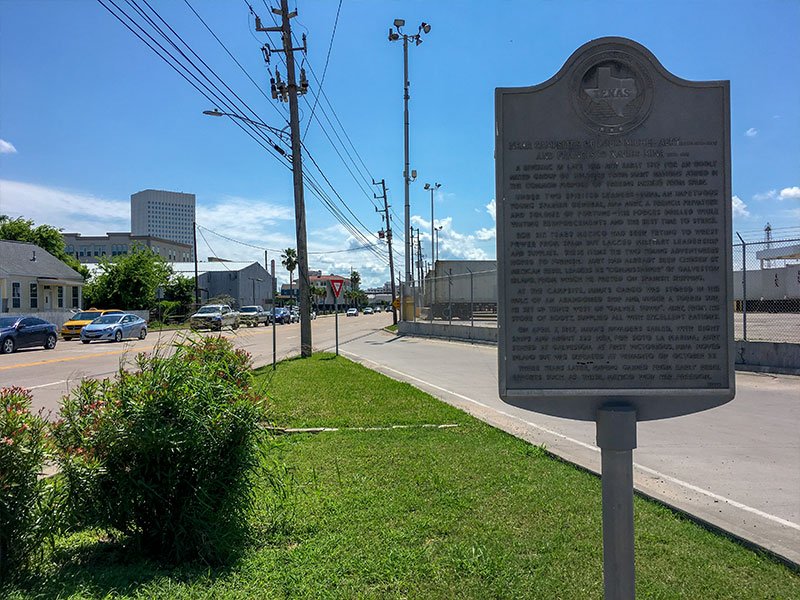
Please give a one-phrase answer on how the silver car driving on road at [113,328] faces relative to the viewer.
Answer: facing the viewer and to the left of the viewer

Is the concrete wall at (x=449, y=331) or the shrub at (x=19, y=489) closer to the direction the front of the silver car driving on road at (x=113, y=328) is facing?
the shrub

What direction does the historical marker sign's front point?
toward the camera

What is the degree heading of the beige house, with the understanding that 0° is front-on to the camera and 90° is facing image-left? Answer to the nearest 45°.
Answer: approximately 315°

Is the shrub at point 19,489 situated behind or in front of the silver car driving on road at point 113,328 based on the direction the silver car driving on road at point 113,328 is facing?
in front

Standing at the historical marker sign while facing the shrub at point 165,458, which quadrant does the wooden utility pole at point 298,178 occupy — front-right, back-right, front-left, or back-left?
front-right

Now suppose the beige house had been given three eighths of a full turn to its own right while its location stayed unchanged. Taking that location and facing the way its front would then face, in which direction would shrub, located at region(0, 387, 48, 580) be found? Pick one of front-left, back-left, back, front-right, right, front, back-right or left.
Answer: left

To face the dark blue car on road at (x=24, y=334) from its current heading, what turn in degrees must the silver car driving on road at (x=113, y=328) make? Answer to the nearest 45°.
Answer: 0° — it already faces it

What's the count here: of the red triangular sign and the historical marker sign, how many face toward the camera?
2

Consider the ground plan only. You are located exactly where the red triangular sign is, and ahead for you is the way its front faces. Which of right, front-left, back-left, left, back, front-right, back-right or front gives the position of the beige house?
back-right

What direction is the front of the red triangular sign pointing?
toward the camera

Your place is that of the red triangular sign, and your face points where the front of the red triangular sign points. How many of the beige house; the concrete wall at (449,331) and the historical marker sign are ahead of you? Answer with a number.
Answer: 1

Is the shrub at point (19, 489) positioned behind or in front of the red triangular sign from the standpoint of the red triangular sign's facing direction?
in front

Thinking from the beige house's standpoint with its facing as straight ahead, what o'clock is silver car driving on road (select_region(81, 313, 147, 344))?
The silver car driving on road is roughly at 1 o'clock from the beige house.
